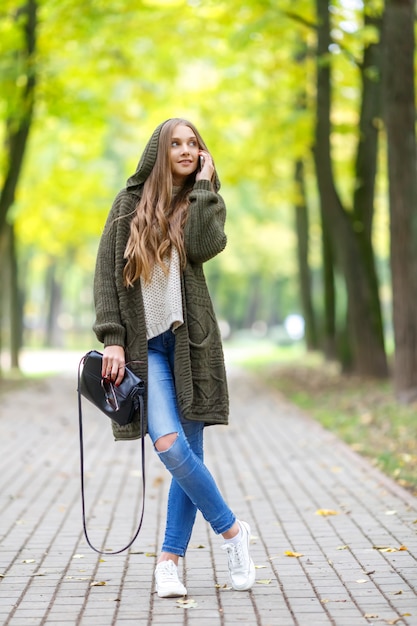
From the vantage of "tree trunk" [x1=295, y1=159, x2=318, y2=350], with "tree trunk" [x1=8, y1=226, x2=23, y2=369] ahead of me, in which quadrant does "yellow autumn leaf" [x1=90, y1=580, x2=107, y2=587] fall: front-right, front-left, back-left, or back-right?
front-left

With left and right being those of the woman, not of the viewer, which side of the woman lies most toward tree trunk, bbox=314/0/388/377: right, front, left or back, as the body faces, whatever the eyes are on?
back

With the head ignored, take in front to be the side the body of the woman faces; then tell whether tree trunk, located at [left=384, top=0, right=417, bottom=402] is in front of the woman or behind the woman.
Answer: behind

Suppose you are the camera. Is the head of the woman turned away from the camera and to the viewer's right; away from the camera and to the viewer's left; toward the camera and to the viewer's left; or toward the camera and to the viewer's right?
toward the camera and to the viewer's right

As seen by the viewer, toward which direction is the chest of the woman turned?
toward the camera

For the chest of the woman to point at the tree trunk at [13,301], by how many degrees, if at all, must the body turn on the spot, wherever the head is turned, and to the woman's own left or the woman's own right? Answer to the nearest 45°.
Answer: approximately 180°

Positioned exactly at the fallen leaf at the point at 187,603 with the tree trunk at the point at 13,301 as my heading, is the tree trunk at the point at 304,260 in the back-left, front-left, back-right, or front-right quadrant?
front-right

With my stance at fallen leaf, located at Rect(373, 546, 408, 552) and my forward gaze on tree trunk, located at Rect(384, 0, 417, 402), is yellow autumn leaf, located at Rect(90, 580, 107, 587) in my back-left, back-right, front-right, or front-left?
back-left

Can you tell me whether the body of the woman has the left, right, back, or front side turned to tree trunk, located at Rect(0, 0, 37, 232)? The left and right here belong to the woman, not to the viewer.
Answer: back

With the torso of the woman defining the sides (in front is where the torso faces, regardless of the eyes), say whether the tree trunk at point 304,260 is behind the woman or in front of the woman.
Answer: behind
